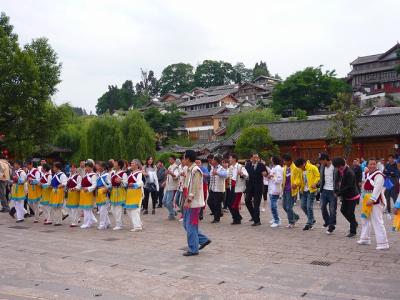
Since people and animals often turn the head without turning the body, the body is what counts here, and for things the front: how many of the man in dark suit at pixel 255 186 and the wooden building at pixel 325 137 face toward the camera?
2

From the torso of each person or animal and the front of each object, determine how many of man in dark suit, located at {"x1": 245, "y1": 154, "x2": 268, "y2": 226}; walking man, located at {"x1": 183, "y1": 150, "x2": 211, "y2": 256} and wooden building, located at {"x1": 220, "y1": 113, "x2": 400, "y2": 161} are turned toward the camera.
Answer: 2

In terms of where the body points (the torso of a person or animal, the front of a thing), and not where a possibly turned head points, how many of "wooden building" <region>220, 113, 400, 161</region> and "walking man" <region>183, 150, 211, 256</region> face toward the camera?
1

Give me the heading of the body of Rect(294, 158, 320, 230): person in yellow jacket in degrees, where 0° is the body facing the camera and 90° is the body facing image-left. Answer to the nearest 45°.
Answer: approximately 45°

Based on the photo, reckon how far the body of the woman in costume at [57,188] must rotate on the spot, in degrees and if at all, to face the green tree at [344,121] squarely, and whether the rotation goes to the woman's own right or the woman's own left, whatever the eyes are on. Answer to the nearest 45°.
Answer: approximately 180°

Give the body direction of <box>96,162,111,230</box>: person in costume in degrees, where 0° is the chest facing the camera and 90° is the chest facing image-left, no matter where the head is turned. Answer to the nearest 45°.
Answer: approximately 45°

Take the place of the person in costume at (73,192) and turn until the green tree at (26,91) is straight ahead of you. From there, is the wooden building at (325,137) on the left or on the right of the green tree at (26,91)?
right

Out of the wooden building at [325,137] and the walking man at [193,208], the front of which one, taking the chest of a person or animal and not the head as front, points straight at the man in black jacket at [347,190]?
the wooden building

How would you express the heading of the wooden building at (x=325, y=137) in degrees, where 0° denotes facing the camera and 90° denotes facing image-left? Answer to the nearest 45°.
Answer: approximately 0°

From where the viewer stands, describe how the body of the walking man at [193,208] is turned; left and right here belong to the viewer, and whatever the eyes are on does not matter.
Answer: facing to the left of the viewer
